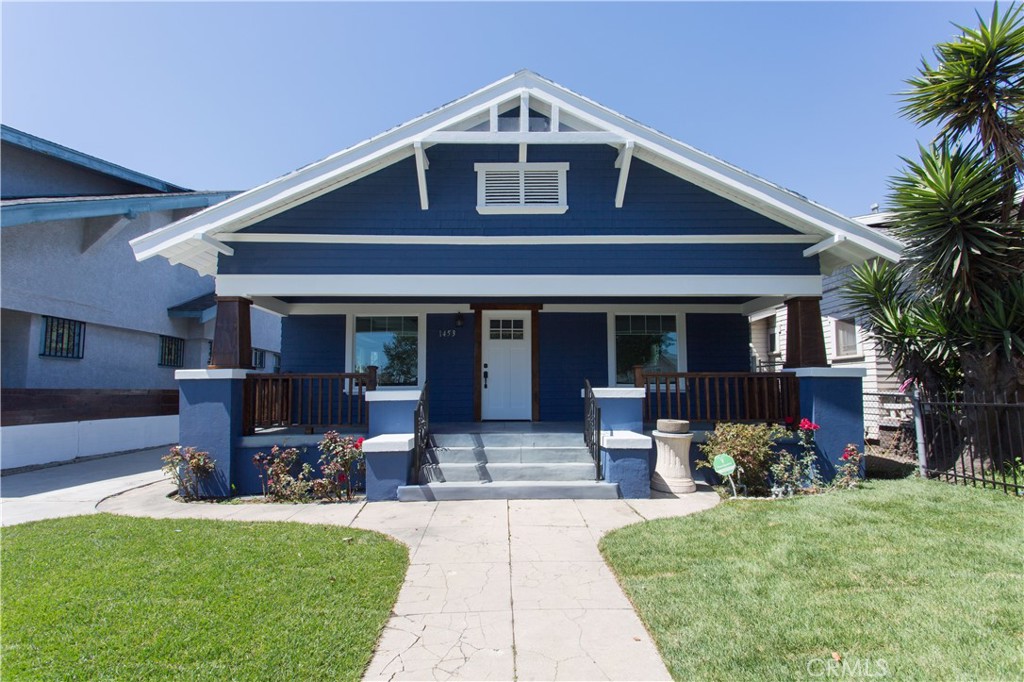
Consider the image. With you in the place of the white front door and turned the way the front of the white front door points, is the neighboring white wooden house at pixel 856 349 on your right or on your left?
on your left

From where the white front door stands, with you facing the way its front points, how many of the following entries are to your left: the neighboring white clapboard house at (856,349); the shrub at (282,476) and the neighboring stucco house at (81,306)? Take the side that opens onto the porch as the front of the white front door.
1

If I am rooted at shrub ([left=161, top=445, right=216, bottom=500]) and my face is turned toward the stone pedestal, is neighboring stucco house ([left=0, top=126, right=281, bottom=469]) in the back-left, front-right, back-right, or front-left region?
back-left

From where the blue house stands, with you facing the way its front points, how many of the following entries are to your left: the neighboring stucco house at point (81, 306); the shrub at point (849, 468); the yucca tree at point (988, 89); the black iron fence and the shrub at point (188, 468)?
3

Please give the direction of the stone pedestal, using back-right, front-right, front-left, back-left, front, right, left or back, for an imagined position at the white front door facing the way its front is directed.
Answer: front-left

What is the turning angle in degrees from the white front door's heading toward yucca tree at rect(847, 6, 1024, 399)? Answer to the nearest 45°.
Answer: approximately 45° to its left

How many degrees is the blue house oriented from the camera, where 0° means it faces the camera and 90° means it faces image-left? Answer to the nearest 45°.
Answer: approximately 0°

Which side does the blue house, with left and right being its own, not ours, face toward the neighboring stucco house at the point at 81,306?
right

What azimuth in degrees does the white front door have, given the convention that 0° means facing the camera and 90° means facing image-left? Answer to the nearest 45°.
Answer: approximately 0°

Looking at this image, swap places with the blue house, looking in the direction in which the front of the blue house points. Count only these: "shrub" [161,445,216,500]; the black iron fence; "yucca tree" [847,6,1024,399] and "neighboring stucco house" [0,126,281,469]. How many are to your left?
2

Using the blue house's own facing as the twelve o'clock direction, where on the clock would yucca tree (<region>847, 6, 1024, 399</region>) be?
The yucca tree is roughly at 9 o'clock from the blue house.

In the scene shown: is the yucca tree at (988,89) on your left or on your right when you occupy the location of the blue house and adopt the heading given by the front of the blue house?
on your left

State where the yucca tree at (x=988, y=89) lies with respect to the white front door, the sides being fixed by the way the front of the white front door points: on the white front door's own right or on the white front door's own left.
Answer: on the white front door's own left
